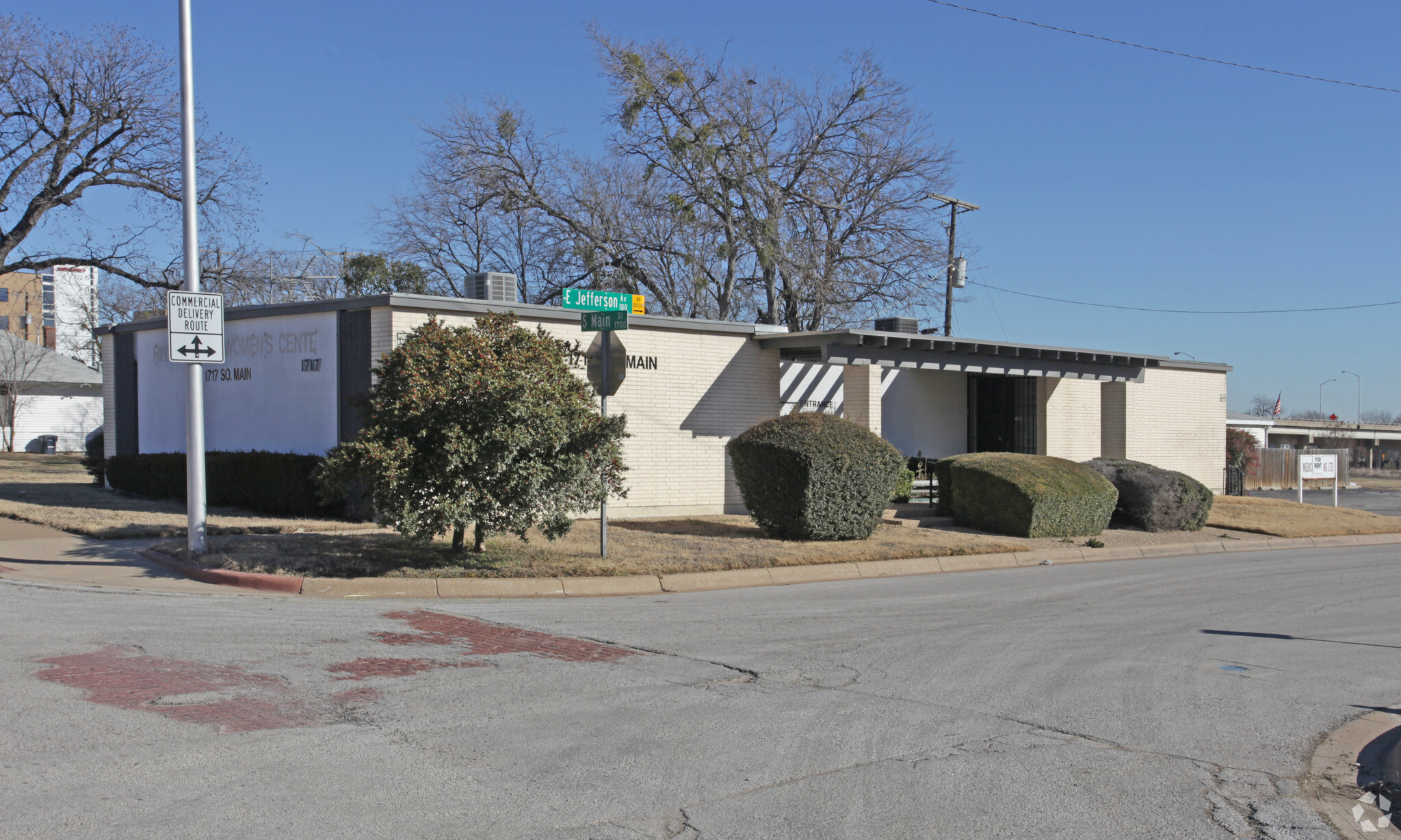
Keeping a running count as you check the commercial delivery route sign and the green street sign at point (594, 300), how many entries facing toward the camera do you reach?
2

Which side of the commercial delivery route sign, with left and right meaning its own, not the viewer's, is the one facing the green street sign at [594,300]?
left

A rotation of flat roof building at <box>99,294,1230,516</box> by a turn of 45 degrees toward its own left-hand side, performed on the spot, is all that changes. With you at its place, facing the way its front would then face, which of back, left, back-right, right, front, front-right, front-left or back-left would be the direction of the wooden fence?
front-left

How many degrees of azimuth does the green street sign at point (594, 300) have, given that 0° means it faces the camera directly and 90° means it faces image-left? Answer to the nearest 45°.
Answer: approximately 0°

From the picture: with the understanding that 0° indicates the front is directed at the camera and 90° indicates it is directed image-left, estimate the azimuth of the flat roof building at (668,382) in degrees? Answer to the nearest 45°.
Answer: approximately 315°

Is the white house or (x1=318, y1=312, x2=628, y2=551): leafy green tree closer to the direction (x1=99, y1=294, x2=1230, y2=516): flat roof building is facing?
the leafy green tree

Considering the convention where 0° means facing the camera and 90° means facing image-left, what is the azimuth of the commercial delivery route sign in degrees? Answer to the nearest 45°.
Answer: approximately 0°

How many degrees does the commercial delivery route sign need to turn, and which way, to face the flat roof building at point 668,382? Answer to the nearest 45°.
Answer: approximately 135° to its left

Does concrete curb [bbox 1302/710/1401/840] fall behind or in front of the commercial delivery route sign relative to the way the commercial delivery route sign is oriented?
in front
